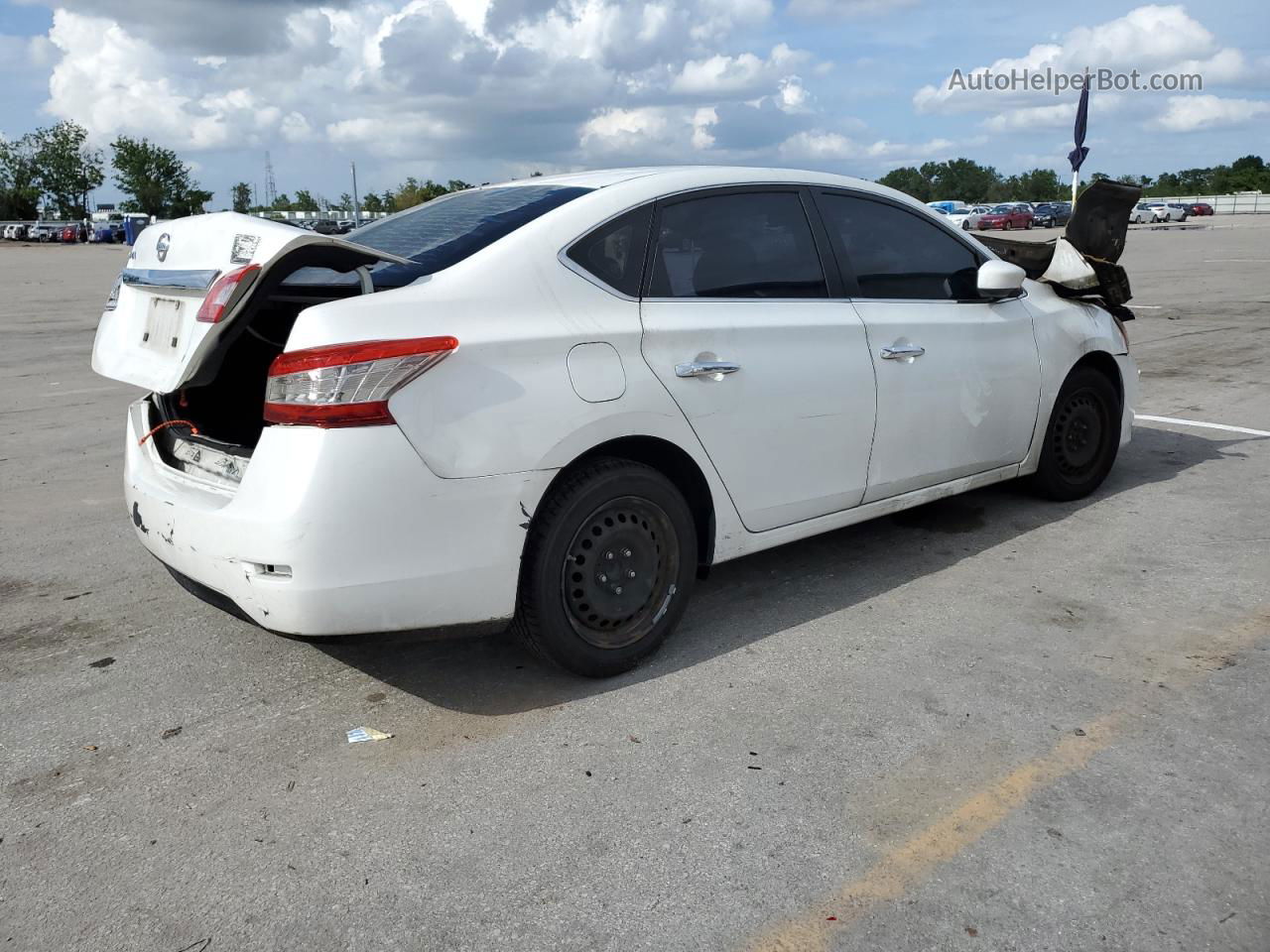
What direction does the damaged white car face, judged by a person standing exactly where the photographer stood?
facing away from the viewer and to the right of the viewer
